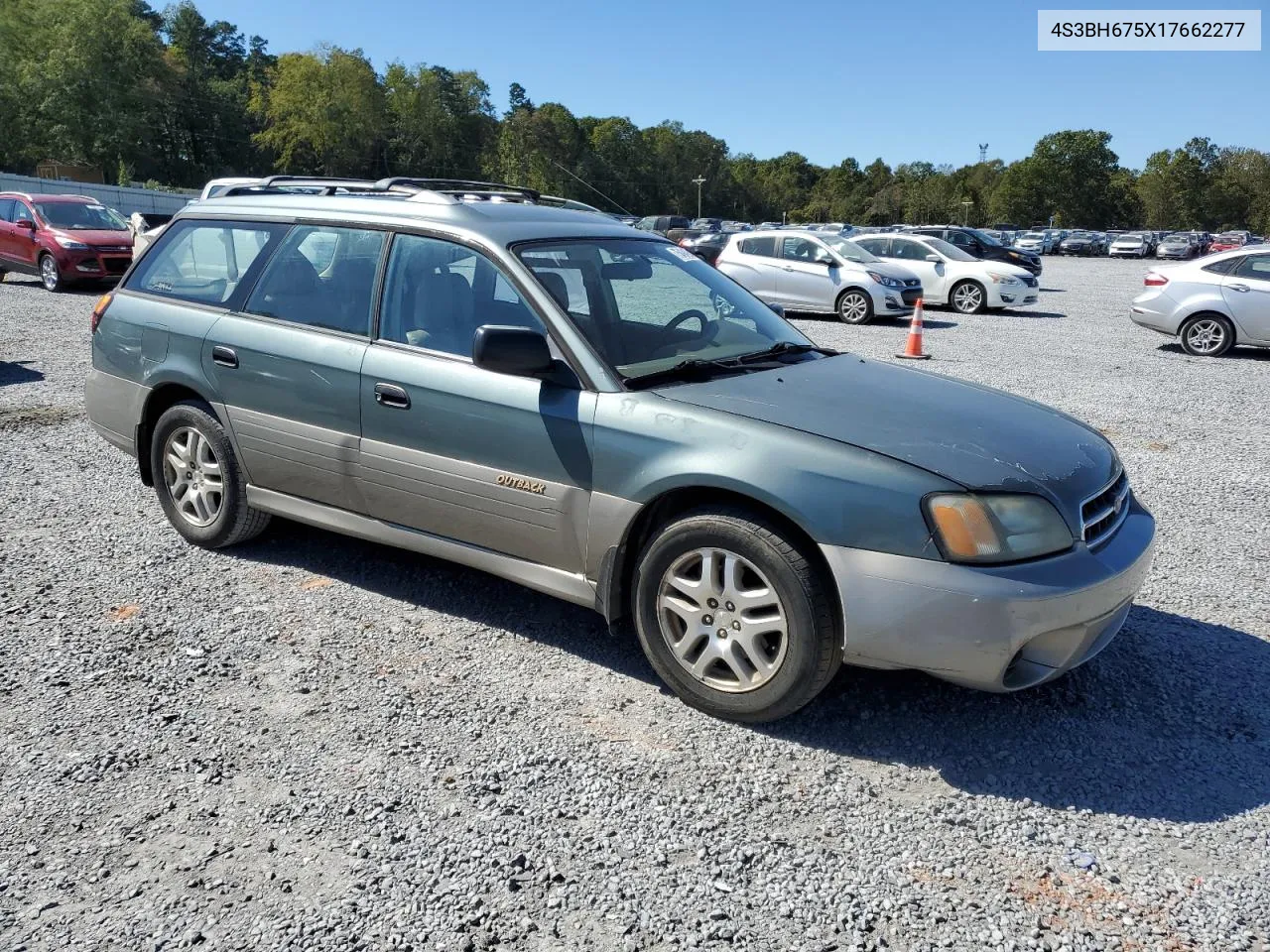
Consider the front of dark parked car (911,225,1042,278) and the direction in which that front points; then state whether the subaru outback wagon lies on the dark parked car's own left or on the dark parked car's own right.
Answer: on the dark parked car's own right

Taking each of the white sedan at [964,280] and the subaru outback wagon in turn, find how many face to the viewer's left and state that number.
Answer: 0

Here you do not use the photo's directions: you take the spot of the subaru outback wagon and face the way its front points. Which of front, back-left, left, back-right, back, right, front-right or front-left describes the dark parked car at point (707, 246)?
back-left

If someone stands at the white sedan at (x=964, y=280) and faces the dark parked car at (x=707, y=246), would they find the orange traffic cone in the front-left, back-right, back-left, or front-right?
back-left

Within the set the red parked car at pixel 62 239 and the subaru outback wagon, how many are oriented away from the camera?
0

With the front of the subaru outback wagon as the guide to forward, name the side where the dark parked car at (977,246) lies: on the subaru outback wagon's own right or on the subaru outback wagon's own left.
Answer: on the subaru outback wagon's own left

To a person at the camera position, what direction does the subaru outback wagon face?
facing the viewer and to the right of the viewer

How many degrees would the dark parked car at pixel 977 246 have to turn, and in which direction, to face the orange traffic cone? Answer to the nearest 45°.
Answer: approximately 45° to its right

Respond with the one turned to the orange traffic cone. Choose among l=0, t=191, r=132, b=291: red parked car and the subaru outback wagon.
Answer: the red parked car

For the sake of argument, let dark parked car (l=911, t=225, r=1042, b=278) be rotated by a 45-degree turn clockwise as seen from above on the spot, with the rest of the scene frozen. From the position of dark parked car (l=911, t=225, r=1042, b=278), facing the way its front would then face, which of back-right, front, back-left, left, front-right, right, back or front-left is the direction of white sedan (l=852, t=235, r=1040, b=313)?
front

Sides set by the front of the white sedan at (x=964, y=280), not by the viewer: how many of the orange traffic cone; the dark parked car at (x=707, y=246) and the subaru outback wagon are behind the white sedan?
1
